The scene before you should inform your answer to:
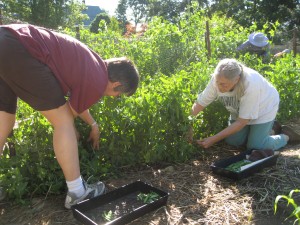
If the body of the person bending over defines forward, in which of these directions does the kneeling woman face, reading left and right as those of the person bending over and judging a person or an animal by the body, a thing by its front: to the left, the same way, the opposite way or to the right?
the opposite way

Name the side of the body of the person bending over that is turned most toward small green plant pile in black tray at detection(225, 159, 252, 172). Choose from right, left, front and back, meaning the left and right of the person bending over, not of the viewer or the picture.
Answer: front

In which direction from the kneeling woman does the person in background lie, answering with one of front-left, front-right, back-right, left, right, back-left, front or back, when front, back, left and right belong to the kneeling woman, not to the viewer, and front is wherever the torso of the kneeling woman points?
back-right

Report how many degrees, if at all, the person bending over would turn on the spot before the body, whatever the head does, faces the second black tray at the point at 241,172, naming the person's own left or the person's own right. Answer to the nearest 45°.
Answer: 0° — they already face it

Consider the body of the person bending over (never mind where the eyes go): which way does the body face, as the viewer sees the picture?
to the viewer's right

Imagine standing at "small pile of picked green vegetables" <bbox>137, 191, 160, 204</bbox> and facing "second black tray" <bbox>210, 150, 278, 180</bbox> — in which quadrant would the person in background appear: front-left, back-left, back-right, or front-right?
front-left

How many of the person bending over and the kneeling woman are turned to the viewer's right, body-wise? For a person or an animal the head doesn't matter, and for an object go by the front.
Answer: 1

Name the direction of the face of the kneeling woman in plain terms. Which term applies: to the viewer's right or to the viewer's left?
to the viewer's left

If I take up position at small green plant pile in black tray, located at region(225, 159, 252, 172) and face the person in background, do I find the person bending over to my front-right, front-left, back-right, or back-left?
back-left

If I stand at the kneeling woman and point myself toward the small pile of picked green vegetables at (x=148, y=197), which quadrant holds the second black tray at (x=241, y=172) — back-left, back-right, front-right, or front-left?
front-left

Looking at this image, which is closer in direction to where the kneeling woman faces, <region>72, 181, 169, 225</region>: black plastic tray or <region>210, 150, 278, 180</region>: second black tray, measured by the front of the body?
the black plastic tray

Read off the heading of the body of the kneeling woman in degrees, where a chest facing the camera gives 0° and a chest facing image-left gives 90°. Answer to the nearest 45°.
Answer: approximately 45°
